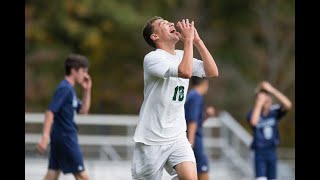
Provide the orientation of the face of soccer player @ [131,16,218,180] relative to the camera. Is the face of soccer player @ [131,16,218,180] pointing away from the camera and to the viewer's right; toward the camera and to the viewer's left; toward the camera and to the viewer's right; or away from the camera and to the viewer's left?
toward the camera and to the viewer's right

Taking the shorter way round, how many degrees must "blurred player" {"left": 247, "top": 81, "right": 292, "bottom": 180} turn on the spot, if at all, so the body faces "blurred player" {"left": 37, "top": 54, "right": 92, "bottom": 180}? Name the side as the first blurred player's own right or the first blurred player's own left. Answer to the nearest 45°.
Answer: approximately 45° to the first blurred player's own right

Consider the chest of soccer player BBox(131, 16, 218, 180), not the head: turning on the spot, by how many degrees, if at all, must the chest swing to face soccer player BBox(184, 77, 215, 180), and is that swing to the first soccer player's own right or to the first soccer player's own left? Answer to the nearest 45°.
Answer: approximately 135° to the first soccer player's own left
